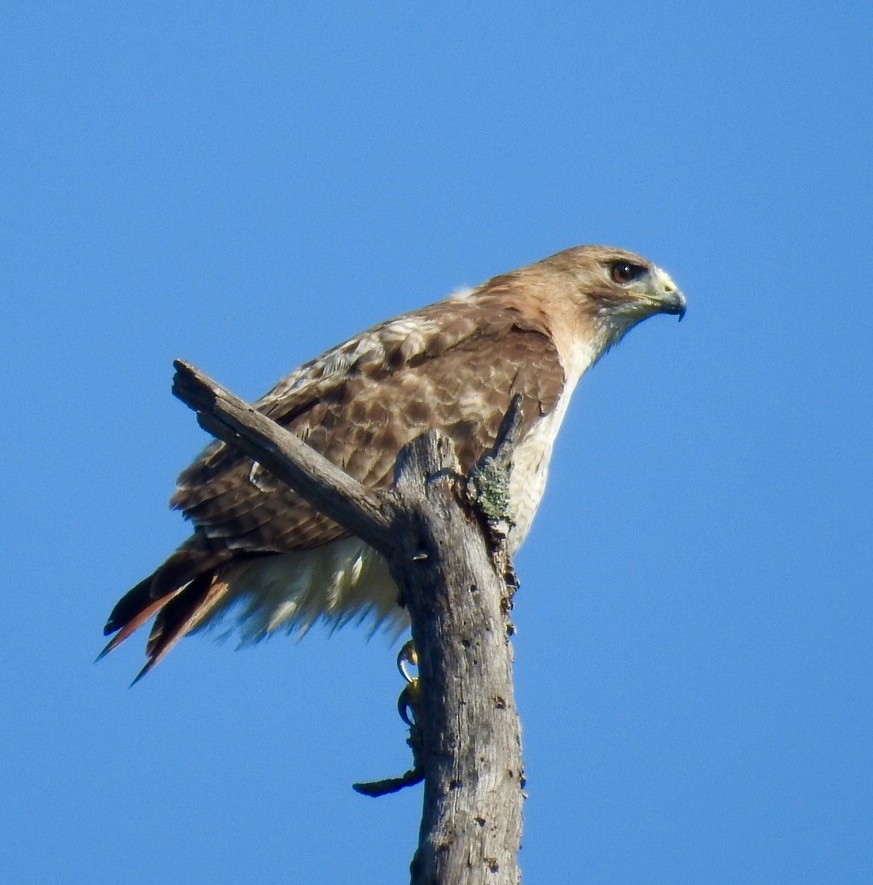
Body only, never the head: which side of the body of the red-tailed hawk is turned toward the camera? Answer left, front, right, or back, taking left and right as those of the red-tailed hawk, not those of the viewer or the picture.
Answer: right
